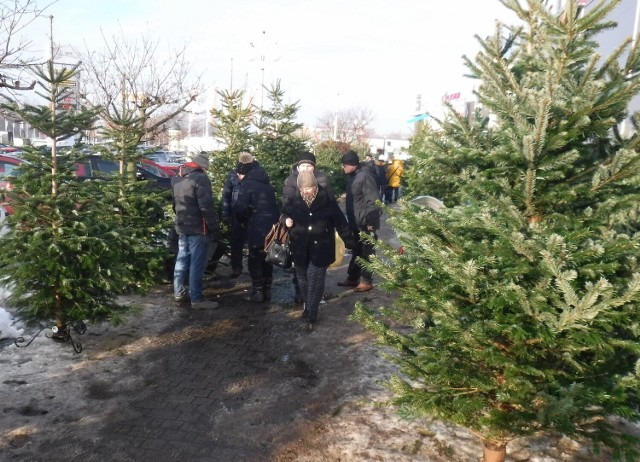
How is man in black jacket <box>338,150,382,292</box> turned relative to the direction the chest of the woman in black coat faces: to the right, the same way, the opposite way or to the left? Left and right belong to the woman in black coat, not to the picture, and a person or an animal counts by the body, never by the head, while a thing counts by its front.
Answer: to the right

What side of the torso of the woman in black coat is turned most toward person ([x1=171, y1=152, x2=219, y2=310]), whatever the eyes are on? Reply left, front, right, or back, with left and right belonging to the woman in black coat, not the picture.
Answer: right

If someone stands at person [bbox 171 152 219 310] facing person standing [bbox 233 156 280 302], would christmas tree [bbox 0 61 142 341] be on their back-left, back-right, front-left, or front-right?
back-right

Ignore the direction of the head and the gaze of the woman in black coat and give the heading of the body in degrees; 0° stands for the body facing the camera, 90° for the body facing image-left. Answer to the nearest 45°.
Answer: approximately 0°

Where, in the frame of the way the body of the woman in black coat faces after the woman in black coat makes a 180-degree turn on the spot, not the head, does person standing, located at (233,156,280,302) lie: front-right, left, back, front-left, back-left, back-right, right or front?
front-left

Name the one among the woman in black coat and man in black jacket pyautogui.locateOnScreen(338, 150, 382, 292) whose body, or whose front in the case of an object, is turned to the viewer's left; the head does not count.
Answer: the man in black jacket

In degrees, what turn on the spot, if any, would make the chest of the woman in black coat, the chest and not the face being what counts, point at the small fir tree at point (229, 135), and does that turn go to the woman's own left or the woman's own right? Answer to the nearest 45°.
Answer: approximately 135° to the woman's own right

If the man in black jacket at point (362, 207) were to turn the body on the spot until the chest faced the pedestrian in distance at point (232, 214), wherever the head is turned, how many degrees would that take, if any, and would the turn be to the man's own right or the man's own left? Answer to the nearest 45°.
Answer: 0° — they already face them

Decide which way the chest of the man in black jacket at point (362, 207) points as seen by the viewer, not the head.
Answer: to the viewer's left

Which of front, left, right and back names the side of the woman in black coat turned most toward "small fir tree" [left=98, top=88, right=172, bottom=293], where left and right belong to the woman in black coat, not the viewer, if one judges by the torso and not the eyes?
right

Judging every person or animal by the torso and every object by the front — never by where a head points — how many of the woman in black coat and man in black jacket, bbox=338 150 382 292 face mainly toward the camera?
1

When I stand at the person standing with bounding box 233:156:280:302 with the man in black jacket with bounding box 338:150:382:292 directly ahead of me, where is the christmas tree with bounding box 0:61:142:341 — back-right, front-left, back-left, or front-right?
back-right
